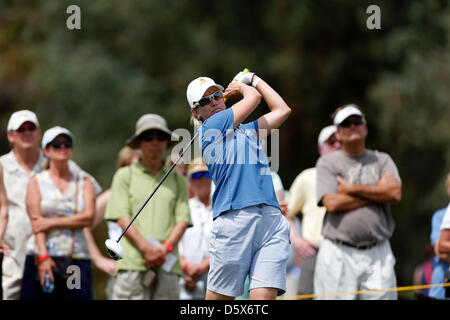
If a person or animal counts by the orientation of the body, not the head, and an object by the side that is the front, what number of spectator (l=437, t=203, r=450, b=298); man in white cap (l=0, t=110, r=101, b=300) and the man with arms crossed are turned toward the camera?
3

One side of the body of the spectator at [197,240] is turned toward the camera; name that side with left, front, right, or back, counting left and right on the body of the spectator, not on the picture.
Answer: front

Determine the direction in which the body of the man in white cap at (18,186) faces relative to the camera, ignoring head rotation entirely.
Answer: toward the camera

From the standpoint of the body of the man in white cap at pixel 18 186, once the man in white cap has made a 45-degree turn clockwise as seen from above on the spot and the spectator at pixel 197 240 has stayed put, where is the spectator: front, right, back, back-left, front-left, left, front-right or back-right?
back-left

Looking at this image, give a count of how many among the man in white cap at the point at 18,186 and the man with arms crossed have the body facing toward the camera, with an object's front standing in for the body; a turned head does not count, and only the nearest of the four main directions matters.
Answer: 2

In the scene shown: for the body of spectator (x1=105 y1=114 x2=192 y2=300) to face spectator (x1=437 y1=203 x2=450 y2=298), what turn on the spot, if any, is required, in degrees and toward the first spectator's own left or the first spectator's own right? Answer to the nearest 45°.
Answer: approximately 90° to the first spectator's own left

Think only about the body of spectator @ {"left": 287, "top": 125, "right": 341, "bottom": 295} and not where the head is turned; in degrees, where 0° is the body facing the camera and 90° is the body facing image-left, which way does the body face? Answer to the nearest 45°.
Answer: approximately 315°

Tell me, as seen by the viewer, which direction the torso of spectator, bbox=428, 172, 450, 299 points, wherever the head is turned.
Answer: toward the camera

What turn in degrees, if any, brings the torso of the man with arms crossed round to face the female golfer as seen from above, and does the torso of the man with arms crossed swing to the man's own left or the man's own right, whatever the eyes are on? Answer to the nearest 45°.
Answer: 0° — they already face them

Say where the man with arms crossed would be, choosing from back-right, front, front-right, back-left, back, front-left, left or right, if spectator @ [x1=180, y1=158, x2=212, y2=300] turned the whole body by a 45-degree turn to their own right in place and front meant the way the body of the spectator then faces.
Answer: left

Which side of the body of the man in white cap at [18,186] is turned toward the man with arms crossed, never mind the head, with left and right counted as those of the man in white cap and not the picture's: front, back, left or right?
left

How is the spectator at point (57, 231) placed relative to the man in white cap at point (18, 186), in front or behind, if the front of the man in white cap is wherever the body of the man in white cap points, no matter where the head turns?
in front

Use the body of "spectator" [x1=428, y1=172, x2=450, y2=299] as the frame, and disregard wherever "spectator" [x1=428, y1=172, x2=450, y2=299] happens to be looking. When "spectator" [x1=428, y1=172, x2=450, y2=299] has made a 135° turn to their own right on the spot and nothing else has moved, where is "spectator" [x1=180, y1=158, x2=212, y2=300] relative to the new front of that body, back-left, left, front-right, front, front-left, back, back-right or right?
front-left
